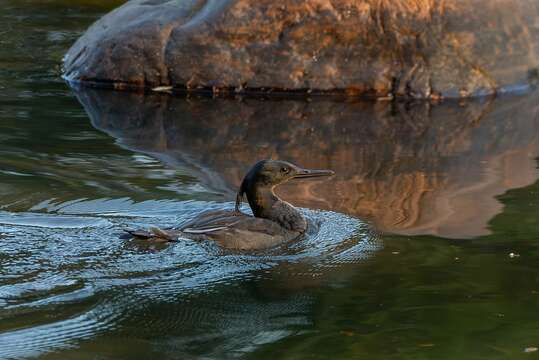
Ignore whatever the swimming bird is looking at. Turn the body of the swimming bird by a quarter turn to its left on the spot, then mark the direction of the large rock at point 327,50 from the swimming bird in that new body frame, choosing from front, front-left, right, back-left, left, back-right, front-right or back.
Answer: front

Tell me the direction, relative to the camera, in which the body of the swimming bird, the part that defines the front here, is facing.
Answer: to the viewer's right
